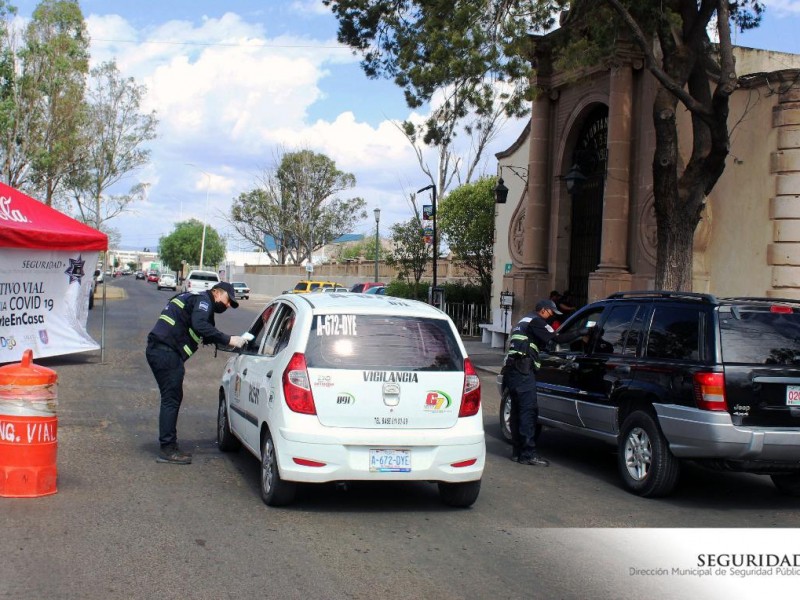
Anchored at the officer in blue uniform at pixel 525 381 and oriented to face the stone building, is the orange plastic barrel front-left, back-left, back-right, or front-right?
back-left

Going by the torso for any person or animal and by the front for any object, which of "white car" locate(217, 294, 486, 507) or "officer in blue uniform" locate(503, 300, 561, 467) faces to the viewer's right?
the officer in blue uniform

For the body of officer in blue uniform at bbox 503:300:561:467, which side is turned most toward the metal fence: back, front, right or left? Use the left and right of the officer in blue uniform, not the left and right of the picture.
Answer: left

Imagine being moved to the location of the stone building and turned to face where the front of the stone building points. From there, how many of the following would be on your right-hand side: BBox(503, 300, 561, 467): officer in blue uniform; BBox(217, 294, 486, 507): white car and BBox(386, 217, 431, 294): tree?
1

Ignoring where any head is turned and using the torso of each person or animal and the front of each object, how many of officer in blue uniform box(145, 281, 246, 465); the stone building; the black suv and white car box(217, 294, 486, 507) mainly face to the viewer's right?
1

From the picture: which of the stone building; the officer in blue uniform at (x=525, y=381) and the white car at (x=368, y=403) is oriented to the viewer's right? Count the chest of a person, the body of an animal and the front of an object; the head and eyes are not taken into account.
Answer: the officer in blue uniform

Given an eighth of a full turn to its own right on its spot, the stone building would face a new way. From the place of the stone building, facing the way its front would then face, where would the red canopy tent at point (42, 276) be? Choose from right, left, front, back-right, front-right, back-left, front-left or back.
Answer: front-left

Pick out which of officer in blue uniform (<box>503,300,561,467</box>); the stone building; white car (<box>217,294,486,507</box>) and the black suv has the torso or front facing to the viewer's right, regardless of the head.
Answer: the officer in blue uniform

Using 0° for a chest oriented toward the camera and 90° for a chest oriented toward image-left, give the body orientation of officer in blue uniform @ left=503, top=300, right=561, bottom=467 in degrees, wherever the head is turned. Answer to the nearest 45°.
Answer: approximately 270°

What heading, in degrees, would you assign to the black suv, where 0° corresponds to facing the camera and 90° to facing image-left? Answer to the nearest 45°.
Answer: approximately 135°

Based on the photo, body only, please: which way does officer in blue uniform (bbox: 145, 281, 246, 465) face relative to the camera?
to the viewer's right

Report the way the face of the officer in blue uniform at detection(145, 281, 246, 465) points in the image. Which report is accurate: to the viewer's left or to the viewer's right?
to the viewer's right

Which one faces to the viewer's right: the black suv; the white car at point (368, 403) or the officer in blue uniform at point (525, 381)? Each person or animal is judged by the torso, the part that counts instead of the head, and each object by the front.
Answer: the officer in blue uniform

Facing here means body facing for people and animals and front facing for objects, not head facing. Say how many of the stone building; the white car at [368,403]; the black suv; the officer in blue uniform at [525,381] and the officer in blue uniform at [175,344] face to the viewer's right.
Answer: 2

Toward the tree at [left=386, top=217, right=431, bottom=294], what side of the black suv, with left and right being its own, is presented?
front

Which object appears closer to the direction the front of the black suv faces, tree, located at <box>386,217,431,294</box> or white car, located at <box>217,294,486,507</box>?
the tree
